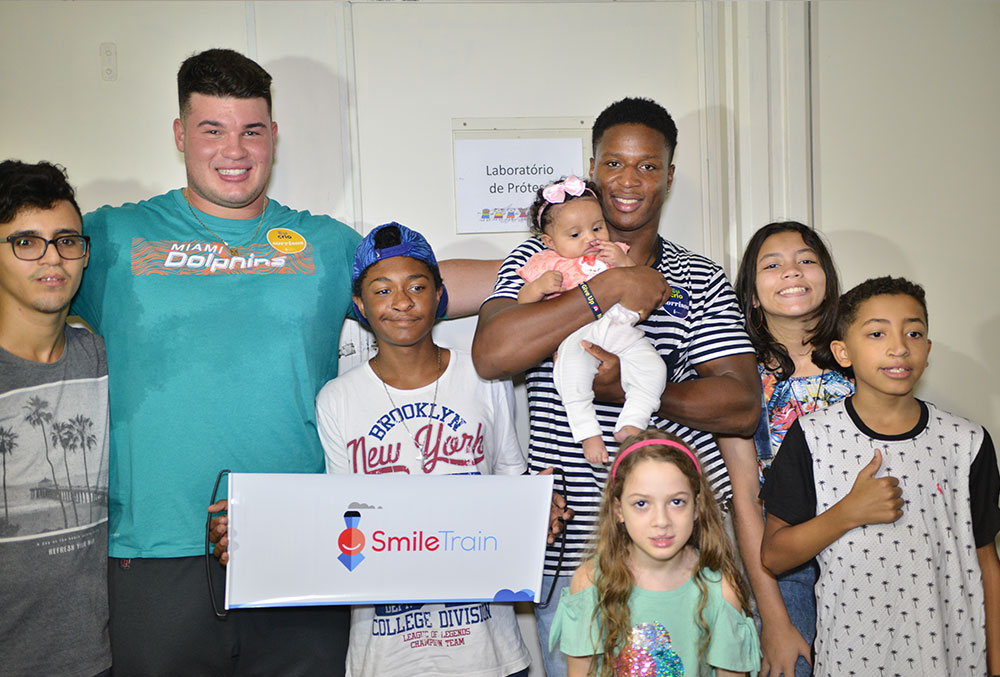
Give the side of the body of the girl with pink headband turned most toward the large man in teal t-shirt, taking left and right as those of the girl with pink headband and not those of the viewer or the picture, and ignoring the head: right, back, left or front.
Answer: right

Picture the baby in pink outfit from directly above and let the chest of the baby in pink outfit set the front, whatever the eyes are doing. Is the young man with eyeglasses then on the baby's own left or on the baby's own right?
on the baby's own right

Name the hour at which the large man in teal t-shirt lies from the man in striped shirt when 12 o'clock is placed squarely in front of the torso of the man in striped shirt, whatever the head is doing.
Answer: The large man in teal t-shirt is roughly at 3 o'clock from the man in striped shirt.

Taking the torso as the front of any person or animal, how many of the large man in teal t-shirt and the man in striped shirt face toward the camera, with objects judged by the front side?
2

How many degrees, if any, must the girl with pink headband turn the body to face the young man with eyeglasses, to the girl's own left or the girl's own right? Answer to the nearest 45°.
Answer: approximately 90° to the girl's own right

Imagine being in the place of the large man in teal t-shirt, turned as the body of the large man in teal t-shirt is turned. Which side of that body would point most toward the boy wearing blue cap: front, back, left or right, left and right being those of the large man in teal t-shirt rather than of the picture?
left

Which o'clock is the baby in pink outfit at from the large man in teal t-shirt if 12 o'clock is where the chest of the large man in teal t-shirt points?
The baby in pink outfit is roughly at 10 o'clock from the large man in teal t-shirt.
